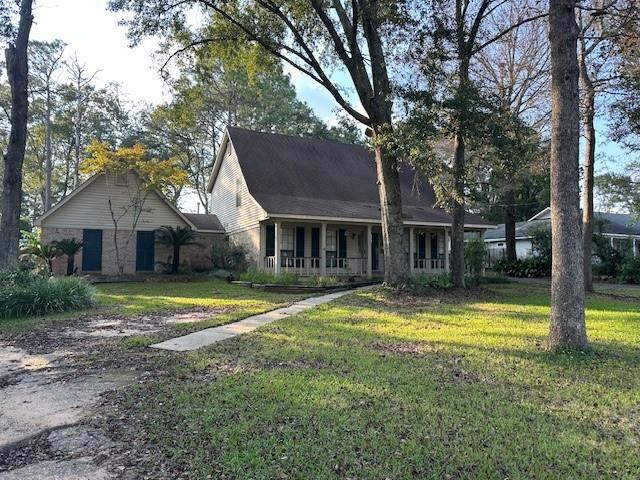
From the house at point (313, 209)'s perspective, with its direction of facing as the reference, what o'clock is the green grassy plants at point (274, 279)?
The green grassy plants is roughly at 2 o'clock from the house.

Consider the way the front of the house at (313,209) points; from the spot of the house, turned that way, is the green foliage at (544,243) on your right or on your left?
on your left

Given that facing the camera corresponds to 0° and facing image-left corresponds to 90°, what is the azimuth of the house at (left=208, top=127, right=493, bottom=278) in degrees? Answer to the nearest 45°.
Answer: approximately 315°

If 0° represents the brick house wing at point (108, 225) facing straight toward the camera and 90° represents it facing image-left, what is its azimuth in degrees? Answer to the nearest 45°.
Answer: approximately 0°

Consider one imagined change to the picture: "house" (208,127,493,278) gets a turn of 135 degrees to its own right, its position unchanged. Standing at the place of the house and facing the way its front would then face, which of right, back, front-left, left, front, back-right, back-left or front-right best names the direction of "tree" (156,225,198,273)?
front

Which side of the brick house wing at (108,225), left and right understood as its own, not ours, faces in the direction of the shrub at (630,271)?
left

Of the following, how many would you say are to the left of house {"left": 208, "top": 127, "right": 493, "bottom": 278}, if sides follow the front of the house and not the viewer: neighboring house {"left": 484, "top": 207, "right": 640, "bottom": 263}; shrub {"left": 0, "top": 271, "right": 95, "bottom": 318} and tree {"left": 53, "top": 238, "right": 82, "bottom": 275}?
1

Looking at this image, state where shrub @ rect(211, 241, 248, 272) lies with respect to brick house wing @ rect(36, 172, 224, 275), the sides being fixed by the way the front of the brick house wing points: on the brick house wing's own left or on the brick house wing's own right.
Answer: on the brick house wing's own left

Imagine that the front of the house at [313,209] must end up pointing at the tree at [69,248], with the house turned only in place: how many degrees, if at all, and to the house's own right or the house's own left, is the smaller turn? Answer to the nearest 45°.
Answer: approximately 135° to the house's own right

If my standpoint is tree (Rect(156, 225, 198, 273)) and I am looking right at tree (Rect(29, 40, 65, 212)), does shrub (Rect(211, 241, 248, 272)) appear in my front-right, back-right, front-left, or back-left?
back-right

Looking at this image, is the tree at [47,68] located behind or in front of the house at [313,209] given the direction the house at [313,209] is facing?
behind

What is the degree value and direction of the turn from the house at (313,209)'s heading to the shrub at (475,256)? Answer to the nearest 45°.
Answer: approximately 45° to its left
